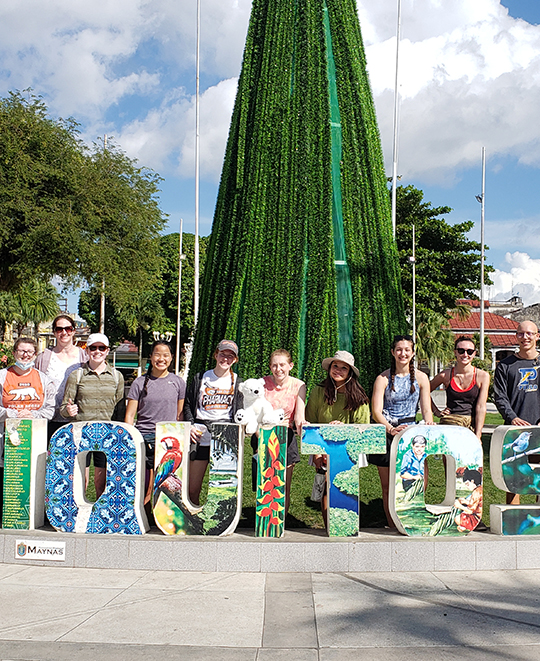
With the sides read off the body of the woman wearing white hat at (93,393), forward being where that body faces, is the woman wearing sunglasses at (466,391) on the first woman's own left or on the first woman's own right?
on the first woman's own left

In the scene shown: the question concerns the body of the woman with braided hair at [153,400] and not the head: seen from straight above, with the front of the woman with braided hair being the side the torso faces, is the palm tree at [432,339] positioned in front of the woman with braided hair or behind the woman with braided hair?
behind

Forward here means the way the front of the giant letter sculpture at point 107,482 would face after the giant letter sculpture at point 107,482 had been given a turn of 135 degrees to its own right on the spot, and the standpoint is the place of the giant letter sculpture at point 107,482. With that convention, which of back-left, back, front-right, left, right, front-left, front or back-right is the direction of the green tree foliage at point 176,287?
front-right

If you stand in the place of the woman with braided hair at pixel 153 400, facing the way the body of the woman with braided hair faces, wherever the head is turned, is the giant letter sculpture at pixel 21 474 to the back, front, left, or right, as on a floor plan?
right

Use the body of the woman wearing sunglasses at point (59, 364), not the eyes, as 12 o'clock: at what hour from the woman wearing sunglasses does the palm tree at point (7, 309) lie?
The palm tree is roughly at 6 o'clock from the woman wearing sunglasses.

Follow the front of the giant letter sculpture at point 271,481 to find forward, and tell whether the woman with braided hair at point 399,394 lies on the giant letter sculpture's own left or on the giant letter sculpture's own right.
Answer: on the giant letter sculpture's own left

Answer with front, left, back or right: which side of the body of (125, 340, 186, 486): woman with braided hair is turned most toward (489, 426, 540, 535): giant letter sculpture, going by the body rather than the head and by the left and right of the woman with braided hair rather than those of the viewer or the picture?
left

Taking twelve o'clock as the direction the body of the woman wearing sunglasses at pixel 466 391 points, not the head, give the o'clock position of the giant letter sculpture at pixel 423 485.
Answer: The giant letter sculpture is roughly at 1 o'clock from the woman wearing sunglasses.

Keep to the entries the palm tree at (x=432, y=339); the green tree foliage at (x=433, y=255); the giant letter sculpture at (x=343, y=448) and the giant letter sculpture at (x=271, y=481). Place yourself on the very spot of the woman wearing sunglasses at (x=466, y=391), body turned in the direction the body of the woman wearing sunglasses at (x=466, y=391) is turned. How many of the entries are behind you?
2
